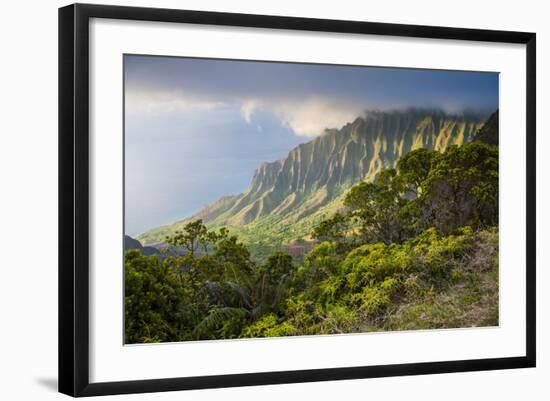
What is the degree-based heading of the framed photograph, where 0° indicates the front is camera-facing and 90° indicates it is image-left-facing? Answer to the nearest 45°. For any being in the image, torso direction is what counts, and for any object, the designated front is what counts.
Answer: approximately 315°
